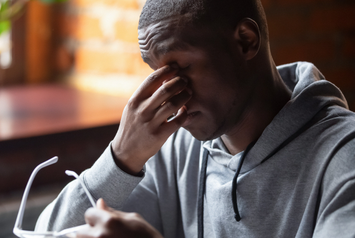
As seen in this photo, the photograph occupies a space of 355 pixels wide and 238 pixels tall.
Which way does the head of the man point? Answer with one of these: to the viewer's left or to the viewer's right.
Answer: to the viewer's left

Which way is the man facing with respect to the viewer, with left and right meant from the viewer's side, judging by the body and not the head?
facing the viewer and to the left of the viewer
